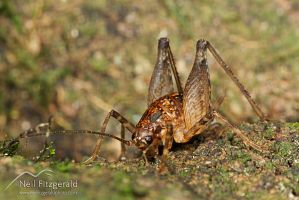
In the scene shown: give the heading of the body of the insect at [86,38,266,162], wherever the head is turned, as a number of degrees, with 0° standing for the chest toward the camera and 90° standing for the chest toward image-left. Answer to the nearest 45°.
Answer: approximately 45°
